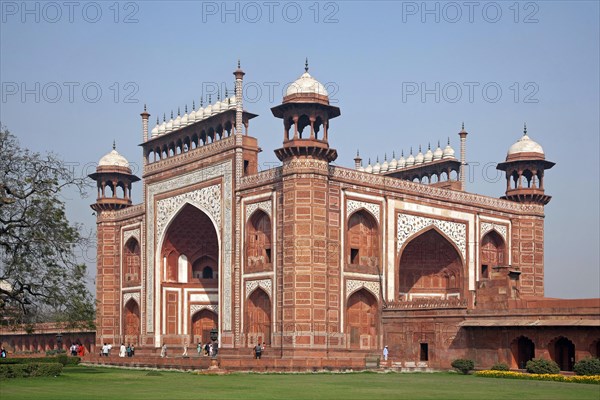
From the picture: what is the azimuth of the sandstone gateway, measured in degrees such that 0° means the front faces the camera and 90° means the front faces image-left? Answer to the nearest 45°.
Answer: approximately 45°
